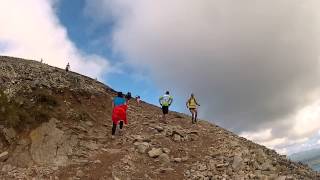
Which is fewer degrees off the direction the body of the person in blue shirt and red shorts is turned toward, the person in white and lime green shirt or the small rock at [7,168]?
the person in white and lime green shirt

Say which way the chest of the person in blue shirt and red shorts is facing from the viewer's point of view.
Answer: away from the camera

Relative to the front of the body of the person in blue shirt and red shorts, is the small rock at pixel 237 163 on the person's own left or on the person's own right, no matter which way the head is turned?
on the person's own right

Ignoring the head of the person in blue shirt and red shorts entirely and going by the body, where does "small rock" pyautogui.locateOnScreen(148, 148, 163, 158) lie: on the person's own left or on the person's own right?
on the person's own right

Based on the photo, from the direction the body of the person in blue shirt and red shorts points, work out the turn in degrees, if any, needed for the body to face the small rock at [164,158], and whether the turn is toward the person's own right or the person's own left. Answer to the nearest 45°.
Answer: approximately 135° to the person's own right

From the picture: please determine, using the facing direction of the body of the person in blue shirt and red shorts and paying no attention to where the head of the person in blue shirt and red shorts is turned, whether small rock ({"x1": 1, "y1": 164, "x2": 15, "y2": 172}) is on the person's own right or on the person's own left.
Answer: on the person's own left

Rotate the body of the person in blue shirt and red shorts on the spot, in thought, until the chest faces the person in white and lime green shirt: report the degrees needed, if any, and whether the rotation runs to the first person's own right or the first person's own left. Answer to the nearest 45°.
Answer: approximately 45° to the first person's own right
